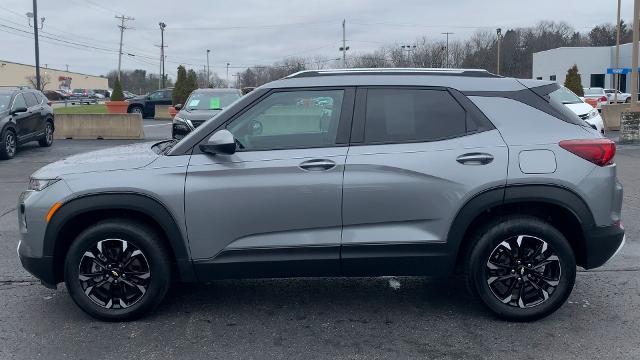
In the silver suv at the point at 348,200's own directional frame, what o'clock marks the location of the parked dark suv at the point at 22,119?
The parked dark suv is roughly at 2 o'clock from the silver suv.

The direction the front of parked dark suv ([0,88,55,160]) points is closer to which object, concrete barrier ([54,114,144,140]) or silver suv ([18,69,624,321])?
the silver suv

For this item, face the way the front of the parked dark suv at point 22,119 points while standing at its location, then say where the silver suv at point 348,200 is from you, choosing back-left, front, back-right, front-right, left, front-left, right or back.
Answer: front-left

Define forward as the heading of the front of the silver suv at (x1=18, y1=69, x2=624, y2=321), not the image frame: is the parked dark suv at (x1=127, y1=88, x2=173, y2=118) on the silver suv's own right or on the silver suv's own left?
on the silver suv's own right

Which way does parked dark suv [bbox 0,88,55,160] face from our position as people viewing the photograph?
facing the viewer and to the left of the viewer

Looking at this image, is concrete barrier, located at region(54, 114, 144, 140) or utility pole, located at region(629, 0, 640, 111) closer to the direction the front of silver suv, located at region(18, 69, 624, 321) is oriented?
the concrete barrier

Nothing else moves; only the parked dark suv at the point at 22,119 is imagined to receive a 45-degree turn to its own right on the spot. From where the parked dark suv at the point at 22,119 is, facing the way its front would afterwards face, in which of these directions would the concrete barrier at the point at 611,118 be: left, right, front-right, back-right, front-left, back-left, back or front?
back

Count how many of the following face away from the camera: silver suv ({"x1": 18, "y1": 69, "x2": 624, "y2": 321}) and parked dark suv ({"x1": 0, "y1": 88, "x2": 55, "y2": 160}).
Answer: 0

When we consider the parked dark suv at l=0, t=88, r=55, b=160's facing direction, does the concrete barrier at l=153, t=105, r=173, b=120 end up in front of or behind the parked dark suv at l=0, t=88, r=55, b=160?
behind

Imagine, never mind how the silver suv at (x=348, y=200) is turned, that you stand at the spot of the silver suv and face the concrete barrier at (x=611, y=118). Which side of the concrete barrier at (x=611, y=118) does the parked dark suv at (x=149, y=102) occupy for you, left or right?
left

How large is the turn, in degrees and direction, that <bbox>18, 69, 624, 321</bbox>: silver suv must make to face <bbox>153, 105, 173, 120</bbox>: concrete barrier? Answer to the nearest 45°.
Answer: approximately 90° to its right

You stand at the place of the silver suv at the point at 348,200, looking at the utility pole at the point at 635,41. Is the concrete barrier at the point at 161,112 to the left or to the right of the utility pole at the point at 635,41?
left

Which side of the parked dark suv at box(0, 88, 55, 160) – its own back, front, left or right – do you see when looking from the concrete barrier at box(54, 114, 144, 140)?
back

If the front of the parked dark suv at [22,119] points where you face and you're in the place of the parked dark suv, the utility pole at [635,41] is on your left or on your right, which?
on your left

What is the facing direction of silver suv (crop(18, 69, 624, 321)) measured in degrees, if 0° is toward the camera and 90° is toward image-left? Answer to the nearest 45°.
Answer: approximately 90°
